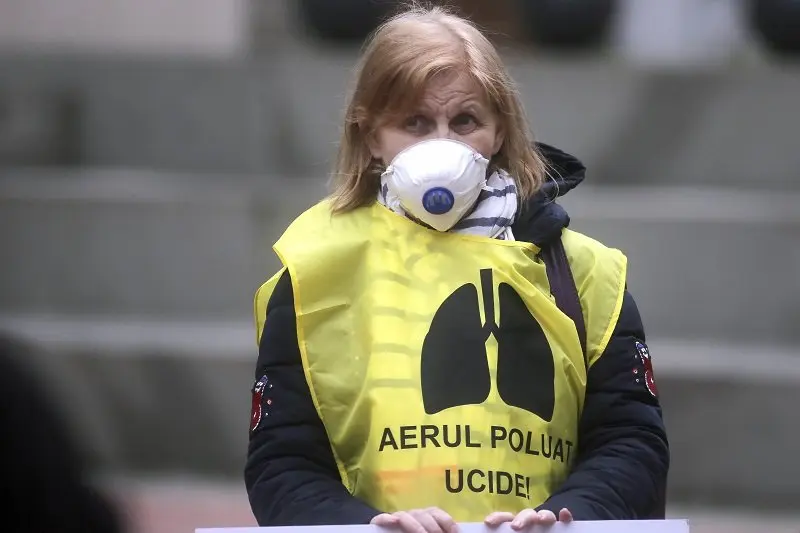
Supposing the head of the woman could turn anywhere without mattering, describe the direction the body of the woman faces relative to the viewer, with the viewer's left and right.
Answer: facing the viewer
